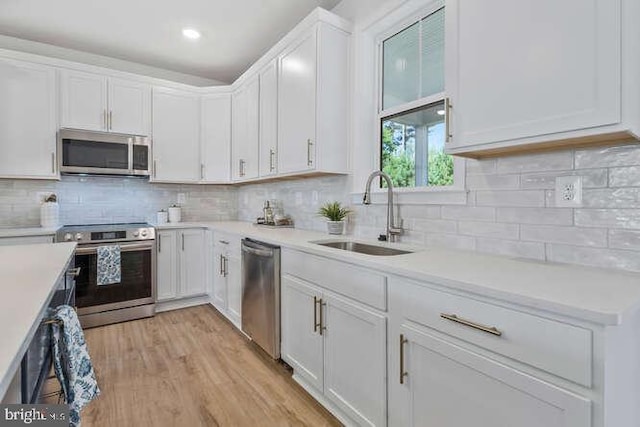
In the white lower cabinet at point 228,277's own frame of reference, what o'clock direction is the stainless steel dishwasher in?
The stainless steel dishwasher is roughly at 10 o'clock from the white lower cabinet.

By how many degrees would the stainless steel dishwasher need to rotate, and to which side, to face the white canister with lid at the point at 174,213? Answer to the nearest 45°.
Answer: approximately 90° to its right

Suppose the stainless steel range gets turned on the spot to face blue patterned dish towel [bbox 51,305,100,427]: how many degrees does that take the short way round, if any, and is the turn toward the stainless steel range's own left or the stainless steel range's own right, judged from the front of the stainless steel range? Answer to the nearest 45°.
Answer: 0° — it already faces it

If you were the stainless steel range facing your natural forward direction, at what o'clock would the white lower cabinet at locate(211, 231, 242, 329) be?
The white lower cabinet is roughly at 10 o'clock from the stainless steel range.

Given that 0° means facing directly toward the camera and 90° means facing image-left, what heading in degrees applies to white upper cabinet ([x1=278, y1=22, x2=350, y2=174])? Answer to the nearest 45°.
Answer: approximately 45°

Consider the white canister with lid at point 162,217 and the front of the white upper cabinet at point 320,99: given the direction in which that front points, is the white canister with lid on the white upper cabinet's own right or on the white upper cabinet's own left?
on the white upper cabinet's own right

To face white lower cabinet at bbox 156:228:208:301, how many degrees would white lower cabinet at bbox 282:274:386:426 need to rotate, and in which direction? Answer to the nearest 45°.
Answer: approximately 90° to its right

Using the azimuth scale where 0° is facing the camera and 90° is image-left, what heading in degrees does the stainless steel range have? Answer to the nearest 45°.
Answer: approximately 0°

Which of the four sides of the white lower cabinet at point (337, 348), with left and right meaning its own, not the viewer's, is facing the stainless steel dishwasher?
right

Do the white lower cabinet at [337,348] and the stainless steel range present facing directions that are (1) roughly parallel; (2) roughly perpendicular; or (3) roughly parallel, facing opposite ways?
roughly perpendicular
